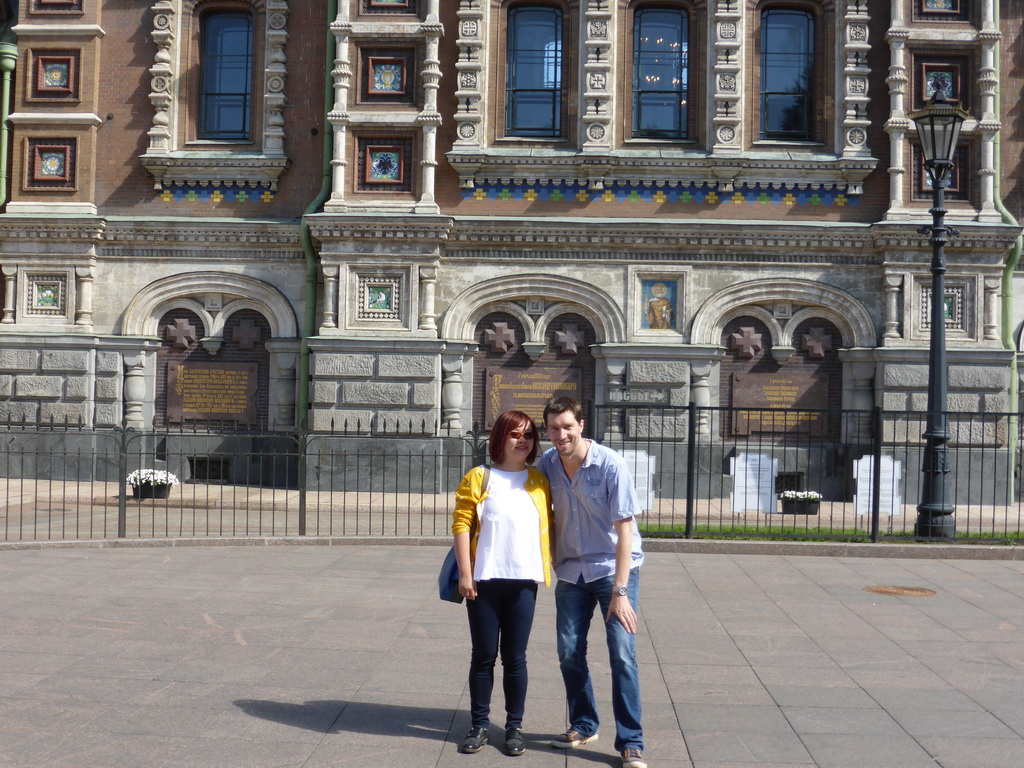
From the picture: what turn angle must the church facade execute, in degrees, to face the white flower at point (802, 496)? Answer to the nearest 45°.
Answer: approximately 45° to its left

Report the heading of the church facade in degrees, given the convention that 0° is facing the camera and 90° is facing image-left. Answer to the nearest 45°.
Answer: approximately 0°

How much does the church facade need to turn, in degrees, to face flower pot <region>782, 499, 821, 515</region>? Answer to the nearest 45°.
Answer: approximately 45° to its left

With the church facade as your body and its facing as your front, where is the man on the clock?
The man is roughly at 12 o'clock from the church facade.

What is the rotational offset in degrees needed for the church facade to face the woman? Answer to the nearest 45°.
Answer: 0° — it already faces them
